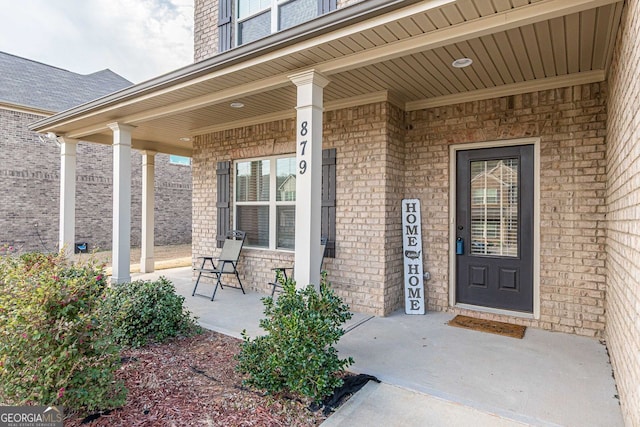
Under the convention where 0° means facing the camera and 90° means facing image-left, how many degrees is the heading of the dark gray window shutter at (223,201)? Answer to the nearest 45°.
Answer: approximately 45°

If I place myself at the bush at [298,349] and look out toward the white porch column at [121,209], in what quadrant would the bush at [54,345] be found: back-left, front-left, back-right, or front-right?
front-left

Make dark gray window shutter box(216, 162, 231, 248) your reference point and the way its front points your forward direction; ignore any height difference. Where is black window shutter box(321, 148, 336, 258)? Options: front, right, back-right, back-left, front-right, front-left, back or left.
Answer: left

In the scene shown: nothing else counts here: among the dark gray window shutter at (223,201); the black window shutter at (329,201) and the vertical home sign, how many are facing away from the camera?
0

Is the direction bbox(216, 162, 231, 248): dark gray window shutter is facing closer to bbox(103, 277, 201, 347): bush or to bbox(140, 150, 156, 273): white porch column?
the bush

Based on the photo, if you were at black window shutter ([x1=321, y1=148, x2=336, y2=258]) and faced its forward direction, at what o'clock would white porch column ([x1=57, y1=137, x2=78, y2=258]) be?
The white porch column is roughly at 2 o'clock from the black window shutter.

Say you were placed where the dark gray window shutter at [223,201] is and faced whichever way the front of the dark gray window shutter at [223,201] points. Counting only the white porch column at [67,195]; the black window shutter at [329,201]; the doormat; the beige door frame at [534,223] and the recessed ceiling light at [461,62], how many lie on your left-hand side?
4

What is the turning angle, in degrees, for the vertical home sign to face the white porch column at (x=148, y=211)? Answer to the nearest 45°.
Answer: approximately 90° to its right

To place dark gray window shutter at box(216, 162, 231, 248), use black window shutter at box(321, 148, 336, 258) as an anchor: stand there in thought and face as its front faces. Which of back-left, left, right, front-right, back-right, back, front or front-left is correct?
right

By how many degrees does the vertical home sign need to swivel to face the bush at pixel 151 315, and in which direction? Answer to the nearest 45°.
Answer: approximately 45° to its right

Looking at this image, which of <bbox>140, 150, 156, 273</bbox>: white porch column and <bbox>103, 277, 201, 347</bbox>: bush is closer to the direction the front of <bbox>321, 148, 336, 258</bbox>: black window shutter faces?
the bush

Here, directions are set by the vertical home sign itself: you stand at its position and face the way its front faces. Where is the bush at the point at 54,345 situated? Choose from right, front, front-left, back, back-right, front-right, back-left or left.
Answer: front-right

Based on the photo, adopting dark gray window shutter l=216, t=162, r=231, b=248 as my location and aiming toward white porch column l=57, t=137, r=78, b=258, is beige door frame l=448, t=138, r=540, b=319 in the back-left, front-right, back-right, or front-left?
back-left

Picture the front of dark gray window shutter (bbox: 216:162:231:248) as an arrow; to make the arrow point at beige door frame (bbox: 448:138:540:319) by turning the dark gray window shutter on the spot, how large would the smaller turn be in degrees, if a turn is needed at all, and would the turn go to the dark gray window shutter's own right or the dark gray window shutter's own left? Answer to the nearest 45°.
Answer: approximately 90° to the dark gray window shutter's own left

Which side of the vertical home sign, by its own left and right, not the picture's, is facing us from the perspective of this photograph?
front

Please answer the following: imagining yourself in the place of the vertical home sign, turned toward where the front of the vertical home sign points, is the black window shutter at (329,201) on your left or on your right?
on your right

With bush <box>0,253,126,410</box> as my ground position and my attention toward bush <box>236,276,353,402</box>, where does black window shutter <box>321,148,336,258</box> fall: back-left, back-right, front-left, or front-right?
front-left
